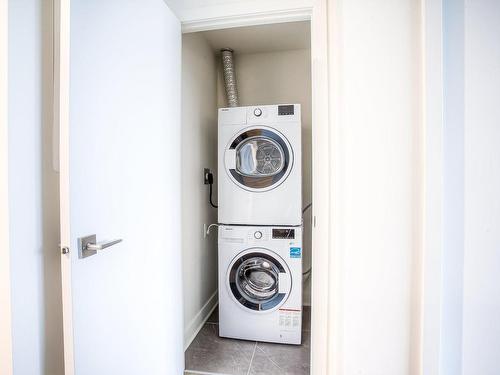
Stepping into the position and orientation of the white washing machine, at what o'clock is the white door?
The white door is roughly at 1 o'clock from the white washing machine.

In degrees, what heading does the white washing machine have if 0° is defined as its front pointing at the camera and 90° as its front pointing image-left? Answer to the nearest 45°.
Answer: approximately 0°
